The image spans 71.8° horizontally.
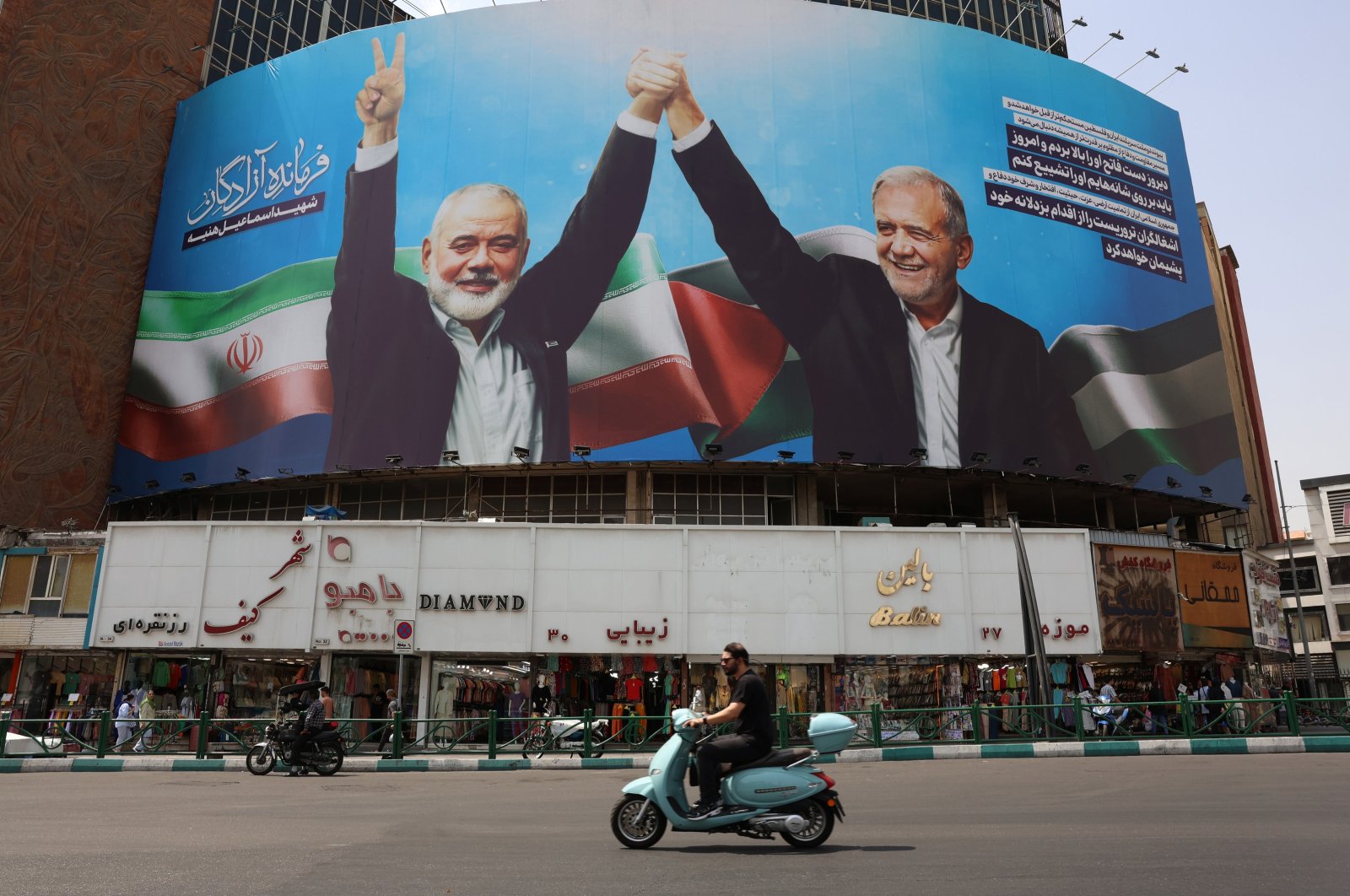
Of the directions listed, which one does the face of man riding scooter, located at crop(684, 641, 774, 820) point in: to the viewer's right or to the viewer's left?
to the viewer's left

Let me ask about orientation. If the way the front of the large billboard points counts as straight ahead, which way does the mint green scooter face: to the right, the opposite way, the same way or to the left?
to the right

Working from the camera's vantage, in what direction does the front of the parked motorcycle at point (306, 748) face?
facing to the left of the viewer

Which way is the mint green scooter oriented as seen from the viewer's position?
to the viewer's left

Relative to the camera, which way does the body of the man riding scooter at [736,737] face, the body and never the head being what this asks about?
to the viewer's left

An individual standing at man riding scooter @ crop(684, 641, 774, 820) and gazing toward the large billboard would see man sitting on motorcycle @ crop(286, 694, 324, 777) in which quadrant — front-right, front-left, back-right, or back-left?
front-left

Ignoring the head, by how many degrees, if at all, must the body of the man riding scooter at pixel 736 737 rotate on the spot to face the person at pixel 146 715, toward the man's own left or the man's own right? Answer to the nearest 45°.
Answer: approximately 45° to the man's own right

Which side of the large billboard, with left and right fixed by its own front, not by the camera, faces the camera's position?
front

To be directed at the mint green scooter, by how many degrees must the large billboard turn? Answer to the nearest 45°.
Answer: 0° — it already faces it

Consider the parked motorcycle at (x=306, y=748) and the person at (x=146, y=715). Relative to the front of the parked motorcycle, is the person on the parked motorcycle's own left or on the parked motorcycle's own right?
on the parked motorcycle's own right

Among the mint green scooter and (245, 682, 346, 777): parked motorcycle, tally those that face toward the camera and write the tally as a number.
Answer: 0

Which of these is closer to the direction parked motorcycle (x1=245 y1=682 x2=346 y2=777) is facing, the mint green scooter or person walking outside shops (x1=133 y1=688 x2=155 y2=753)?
the person walking outside shops

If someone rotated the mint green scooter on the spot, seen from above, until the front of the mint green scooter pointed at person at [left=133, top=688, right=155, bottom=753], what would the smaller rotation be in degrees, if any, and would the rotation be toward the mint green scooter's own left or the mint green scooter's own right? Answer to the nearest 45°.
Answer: approximately 45° to the mint green scooter's own right

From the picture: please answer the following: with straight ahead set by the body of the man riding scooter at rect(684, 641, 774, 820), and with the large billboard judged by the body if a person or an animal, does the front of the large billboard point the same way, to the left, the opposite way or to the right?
to the left
